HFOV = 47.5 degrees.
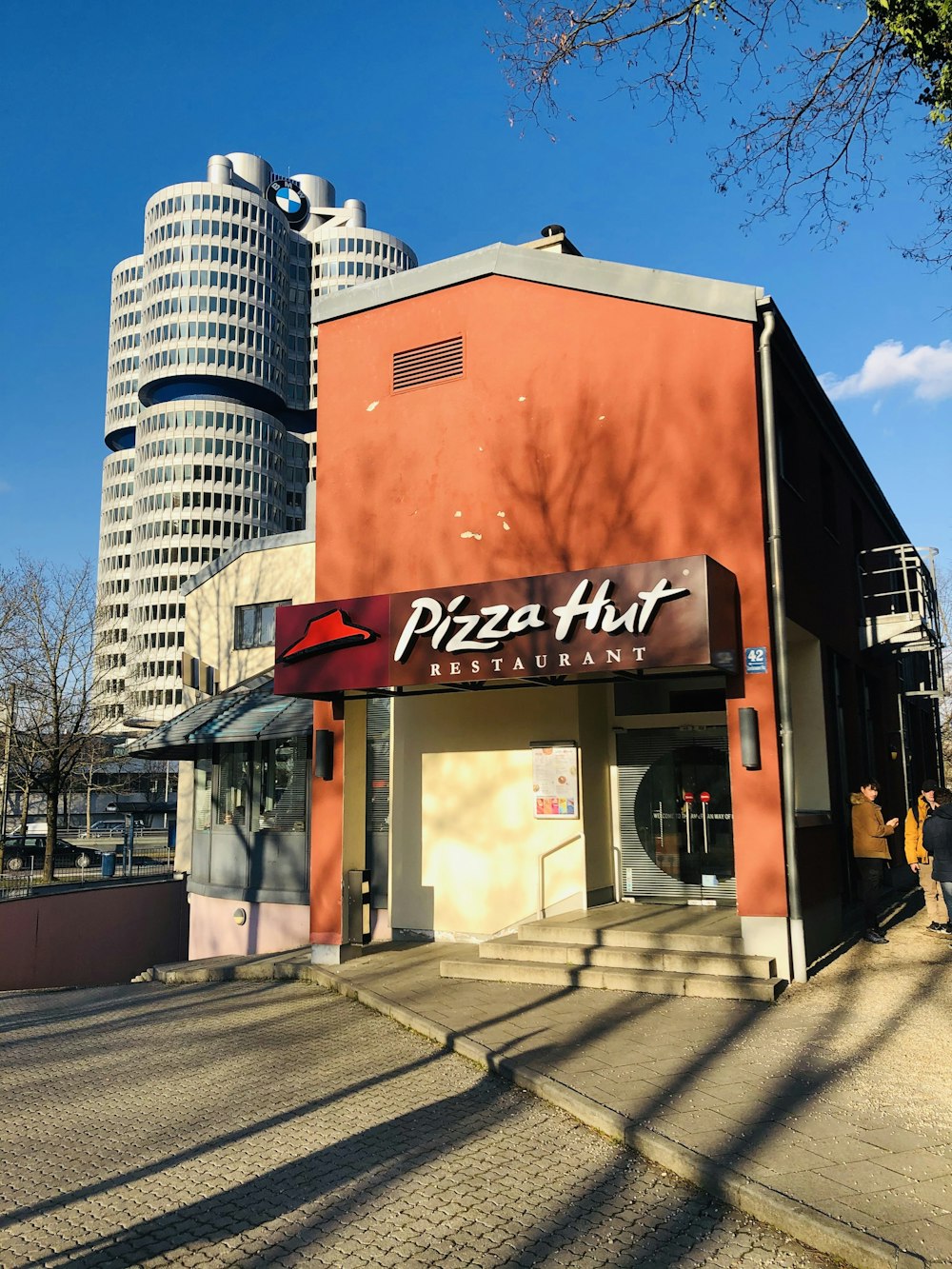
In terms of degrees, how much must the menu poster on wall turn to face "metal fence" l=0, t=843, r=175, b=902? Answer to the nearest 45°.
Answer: approximately 135° to its right

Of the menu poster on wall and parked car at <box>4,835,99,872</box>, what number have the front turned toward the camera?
1

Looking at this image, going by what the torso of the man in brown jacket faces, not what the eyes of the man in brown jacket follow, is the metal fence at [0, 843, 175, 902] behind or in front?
behind

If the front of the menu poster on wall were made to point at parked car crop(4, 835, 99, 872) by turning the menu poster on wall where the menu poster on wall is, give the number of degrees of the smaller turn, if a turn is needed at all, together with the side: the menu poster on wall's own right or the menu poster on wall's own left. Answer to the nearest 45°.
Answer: approximately 135° to the menu poster on wall's own right

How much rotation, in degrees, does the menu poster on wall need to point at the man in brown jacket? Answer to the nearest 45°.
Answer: approximately 90° to its left

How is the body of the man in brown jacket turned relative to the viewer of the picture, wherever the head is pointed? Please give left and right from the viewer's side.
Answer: facing to the right of the viewer

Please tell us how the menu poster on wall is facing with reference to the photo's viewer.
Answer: facing the viewer

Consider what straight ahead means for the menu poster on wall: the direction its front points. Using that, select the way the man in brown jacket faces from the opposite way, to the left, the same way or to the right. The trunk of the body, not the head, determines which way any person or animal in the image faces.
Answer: to the left
